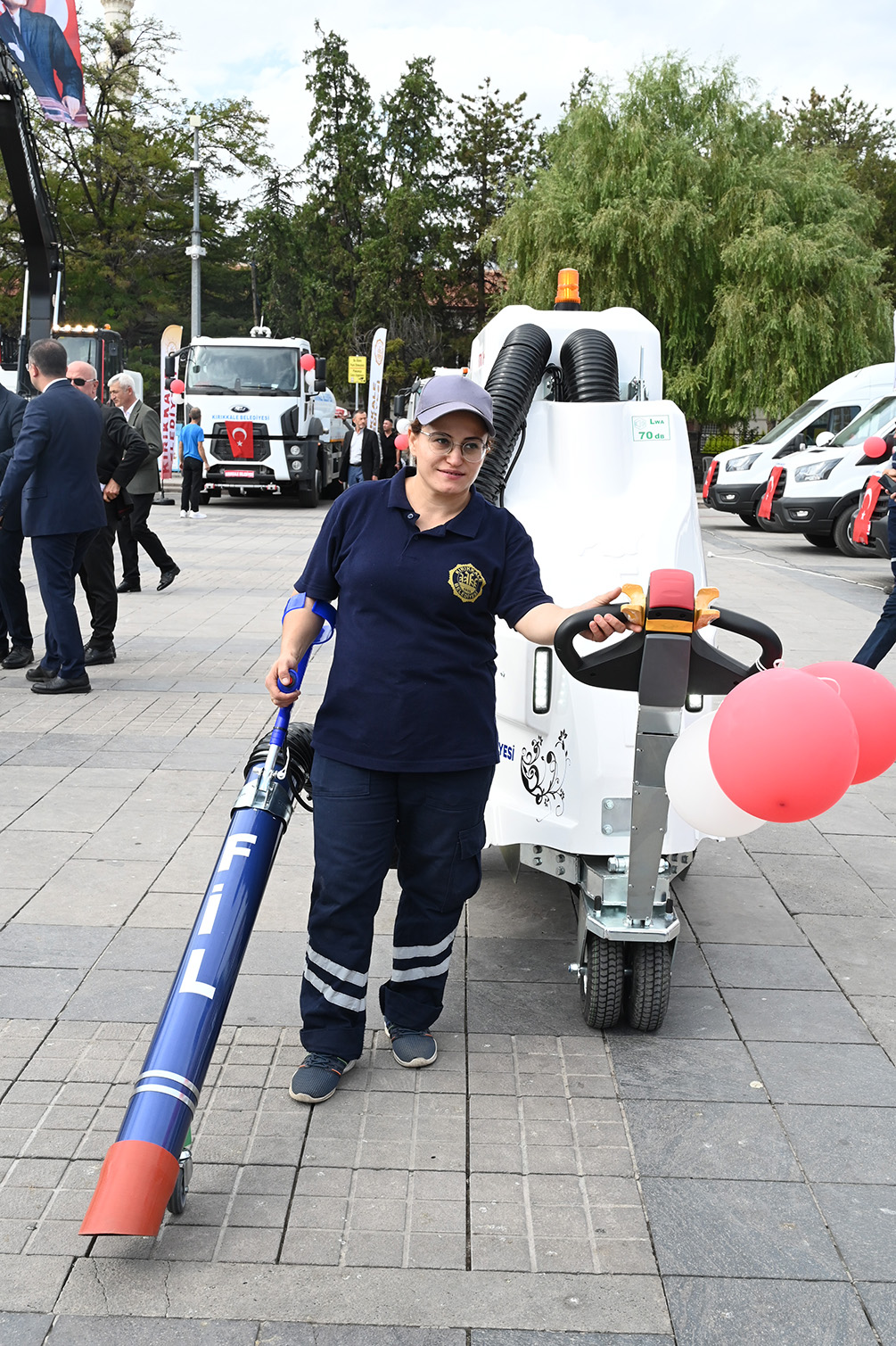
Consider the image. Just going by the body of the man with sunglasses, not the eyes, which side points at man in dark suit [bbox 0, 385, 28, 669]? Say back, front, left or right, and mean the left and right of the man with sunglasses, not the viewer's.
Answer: front

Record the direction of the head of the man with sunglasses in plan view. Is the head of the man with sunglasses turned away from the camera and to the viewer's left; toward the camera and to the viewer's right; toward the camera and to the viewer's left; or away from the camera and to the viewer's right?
toward the camera and to the viewer's left

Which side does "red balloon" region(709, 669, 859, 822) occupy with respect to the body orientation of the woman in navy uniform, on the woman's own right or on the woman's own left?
on the woman's own left

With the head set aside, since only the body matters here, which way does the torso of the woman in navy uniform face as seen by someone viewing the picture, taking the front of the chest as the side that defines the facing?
toward the camera

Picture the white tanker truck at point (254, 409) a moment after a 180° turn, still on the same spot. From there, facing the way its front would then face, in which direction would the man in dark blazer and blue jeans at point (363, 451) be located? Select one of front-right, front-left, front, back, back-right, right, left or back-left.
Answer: back-right

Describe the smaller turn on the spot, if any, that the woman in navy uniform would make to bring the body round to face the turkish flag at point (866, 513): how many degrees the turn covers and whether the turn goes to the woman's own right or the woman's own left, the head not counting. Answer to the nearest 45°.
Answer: approximately 180°

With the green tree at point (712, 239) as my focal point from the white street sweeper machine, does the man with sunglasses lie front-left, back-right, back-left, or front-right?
front-left

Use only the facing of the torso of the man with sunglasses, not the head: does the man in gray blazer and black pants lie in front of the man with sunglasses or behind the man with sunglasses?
behind

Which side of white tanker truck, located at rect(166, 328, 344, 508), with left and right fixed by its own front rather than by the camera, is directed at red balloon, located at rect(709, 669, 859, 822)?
front

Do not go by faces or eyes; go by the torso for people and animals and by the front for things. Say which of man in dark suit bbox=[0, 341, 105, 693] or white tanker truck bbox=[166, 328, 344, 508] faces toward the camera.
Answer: the white tanker truck

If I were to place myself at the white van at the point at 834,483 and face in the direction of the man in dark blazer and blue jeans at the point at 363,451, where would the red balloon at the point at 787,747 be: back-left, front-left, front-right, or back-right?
back-left

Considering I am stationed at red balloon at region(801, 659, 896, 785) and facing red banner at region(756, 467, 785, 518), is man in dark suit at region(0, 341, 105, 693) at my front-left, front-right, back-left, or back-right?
front-left

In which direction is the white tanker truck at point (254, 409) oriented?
toward the camera

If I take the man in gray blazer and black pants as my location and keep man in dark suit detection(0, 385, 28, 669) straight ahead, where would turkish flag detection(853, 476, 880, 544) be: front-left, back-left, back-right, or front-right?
back-left
